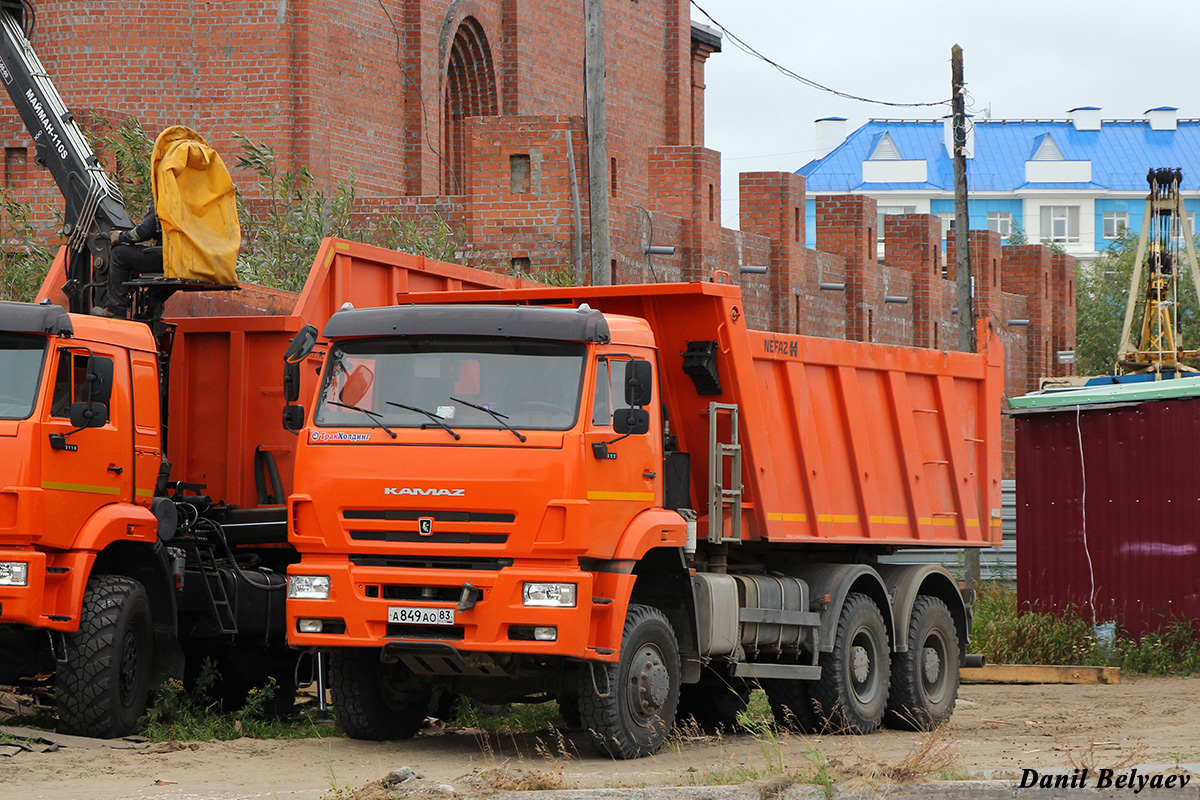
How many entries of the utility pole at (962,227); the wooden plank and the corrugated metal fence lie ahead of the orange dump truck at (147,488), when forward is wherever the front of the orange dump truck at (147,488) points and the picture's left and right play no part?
0

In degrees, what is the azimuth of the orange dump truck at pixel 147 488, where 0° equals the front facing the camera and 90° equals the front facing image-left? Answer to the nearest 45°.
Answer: approximately 45°

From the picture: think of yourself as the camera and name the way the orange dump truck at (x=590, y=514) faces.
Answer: facing the viewer and to the left of the viewer

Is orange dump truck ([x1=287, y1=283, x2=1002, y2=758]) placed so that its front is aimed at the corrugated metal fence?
no

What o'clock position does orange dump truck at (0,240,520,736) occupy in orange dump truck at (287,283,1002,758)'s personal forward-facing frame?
orange dump truck at (0,240,520,736) is roughly at 2 o'clock from orange dump truck at (287,283,1002,758).

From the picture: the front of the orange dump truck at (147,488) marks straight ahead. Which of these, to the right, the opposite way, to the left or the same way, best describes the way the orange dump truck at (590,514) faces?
the same way

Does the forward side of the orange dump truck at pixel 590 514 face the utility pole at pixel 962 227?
no

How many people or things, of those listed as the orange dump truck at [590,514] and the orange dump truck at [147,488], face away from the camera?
0

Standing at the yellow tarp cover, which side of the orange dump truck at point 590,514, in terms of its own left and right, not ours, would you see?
right

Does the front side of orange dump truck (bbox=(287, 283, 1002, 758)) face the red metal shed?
no

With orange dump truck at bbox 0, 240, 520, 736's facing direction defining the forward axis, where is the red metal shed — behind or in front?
behind

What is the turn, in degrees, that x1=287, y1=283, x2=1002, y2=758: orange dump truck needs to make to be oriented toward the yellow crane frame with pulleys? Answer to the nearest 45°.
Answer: approximately 180°

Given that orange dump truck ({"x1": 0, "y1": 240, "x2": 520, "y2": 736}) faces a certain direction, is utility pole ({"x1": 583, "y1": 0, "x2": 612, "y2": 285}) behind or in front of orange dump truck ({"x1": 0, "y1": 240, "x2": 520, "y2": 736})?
behind

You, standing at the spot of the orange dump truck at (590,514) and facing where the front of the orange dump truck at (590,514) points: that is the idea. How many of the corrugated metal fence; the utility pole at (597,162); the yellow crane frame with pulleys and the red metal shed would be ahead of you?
0
